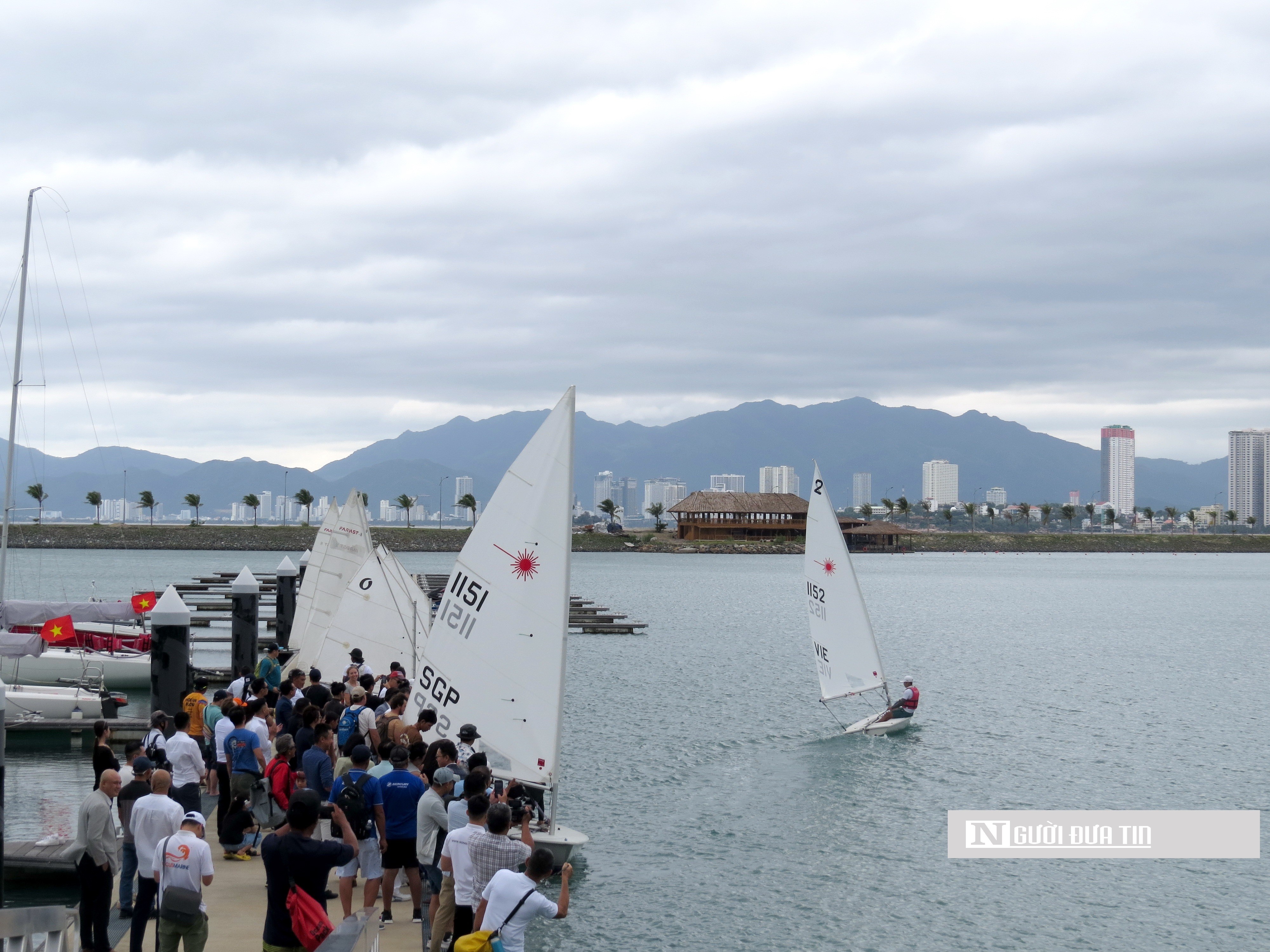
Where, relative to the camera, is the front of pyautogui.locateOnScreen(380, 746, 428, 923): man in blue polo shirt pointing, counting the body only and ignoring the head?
away from the camera

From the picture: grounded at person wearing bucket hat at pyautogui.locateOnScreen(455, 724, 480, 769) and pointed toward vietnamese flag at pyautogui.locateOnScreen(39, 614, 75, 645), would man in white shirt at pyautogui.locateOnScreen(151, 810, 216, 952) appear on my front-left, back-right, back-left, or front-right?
back-left

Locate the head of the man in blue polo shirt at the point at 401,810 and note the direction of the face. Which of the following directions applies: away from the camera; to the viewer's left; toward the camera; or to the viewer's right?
away from the camera

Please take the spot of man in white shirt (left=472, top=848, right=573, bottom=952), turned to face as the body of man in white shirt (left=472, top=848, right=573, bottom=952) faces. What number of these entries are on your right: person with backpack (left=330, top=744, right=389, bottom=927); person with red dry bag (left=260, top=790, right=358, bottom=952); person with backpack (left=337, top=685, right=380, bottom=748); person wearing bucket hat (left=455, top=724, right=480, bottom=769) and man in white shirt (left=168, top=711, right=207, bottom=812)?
0

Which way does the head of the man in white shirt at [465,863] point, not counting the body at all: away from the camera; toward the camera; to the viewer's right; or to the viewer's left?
away from the camera

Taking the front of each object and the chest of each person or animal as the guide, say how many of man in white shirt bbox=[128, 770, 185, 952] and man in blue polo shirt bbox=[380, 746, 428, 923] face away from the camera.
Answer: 2

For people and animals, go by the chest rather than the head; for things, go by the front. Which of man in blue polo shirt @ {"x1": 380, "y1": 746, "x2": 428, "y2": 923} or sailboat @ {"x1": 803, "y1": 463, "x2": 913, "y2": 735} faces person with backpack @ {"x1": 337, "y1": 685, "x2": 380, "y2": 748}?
the man in blue polo shirt

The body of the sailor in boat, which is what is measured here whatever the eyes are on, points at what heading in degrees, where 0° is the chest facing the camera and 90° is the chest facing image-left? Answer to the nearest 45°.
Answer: approximately 90°

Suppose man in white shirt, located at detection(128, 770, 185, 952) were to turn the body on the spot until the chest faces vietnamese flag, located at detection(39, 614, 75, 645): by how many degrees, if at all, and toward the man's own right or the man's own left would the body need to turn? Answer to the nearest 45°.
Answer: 0° — they already face it

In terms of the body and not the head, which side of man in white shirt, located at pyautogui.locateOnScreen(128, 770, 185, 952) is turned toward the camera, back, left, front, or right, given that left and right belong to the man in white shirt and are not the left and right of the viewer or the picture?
back

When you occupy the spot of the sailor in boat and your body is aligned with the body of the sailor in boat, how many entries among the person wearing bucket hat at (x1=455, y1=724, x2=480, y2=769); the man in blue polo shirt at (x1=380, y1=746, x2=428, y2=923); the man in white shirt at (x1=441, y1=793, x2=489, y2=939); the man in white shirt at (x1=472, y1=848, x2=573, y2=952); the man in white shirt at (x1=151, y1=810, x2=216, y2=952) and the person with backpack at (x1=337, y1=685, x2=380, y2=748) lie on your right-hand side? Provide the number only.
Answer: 0

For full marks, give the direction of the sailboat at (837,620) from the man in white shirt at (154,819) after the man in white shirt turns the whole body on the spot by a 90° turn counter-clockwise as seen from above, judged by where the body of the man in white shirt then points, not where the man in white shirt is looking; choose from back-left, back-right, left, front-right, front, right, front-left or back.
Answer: back-right

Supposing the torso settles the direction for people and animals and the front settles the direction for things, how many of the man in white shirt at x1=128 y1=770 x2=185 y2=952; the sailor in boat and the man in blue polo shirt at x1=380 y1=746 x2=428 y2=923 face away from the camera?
2

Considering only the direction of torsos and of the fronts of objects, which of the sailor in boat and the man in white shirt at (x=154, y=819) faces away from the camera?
the man in white shirt

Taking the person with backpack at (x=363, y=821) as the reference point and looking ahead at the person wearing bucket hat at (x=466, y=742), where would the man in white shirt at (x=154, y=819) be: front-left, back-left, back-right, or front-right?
back-left
